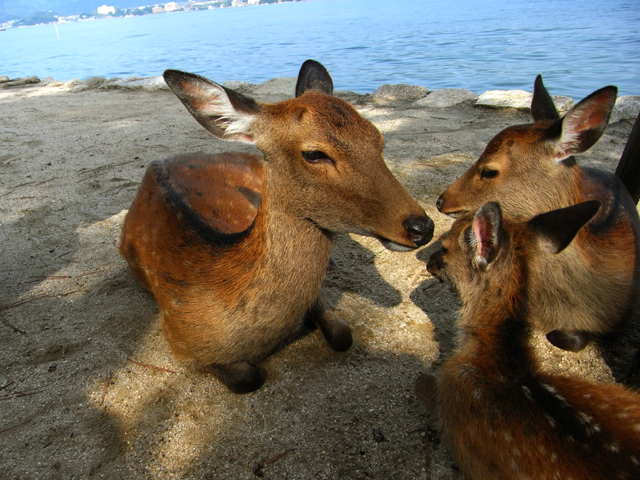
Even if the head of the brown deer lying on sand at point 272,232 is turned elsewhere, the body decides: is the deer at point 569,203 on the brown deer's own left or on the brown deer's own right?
on the brown deer's own left

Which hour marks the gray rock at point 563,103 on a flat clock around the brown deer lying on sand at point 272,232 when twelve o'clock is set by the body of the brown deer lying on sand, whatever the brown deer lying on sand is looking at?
The gray rock is roughly at 9 o'clock from the brown deer lying on sand.

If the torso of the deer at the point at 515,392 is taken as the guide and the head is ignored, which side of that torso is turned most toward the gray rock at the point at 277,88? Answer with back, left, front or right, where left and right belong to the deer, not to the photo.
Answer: front

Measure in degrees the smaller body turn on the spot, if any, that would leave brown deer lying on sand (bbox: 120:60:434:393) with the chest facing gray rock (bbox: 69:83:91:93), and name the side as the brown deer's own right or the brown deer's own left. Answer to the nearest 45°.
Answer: approximately 180°

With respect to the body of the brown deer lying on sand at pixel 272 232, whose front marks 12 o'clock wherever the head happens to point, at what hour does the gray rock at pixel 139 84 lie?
The gray rock is roughly at 7 o'clock from the brown deer lying on sand.

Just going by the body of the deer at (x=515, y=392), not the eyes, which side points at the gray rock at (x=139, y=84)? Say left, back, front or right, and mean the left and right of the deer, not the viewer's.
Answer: front

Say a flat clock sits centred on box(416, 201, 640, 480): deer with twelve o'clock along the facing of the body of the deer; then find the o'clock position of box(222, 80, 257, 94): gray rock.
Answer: The gray rock is roughly at 12 o'clock from the deer.

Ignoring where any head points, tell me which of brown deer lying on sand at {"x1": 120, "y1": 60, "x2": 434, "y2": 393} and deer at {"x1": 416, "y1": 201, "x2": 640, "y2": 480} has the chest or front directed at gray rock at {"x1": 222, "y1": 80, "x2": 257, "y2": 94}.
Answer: the deer

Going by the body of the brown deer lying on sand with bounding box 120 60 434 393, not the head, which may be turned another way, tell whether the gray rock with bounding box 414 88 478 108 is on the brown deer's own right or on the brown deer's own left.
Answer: on the brown deer's own left

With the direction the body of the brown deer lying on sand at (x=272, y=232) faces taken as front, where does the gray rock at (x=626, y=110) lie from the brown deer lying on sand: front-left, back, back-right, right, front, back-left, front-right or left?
left

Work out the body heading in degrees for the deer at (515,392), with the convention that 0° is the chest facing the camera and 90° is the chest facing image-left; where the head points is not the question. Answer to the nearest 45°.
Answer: approximately 135°

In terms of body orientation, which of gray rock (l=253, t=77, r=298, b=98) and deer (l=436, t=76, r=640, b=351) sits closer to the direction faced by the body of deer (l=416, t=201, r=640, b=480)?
the gray rock

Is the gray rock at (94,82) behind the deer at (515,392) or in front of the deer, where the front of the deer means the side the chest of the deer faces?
in front

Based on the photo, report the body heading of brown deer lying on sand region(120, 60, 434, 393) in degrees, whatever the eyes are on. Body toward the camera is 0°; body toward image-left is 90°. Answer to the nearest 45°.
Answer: approximately 315°

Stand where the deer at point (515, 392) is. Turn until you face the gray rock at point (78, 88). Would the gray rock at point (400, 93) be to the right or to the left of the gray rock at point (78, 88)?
right

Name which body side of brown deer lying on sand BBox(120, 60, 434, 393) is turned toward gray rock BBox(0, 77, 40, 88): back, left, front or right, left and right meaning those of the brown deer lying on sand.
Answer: back
